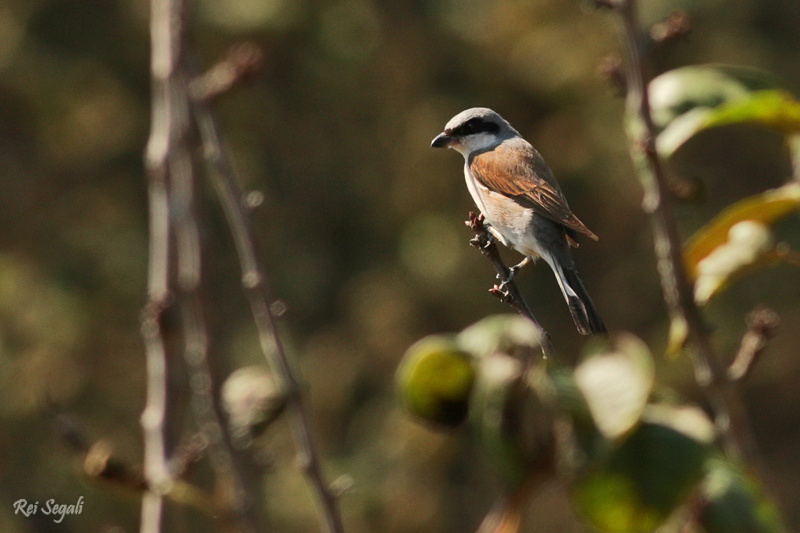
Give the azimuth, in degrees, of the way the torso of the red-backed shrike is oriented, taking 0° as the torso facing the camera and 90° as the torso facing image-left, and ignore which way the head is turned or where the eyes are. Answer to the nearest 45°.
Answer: approximately 90°

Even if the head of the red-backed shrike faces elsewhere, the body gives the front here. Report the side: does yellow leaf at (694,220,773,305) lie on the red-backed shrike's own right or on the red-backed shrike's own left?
on the red-backed shrike's own left

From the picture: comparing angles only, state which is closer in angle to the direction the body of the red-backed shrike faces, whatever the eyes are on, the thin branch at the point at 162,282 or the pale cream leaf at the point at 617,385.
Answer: the thin branch

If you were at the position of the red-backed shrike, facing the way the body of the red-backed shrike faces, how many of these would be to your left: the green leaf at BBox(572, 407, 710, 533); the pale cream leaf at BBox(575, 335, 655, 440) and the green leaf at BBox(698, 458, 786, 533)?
3

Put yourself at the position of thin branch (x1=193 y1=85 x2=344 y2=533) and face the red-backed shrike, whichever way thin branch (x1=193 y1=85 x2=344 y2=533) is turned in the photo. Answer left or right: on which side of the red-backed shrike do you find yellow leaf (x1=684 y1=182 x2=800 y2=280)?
right

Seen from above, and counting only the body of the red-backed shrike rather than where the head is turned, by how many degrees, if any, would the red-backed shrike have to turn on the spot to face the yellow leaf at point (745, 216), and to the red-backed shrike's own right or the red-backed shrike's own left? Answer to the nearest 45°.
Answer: approximately 135° to the red-backed shrike's own left

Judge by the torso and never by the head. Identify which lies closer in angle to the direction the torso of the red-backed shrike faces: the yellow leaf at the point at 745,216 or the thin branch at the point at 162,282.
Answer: the thin branch

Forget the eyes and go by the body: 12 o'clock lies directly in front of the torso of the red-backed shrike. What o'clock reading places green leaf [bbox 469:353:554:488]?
The green leaf is roughly at 9 o'clock from the red-backed shrike.

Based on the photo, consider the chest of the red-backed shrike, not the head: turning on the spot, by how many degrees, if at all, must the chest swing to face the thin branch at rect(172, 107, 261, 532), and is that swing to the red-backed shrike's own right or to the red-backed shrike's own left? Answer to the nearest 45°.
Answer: approximately 45° to the red-backed shrike's own left

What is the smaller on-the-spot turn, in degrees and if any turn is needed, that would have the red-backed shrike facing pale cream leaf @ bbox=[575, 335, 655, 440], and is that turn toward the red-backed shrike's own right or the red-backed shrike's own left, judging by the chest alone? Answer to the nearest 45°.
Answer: approximately 90° to the red-backed shrike's own left

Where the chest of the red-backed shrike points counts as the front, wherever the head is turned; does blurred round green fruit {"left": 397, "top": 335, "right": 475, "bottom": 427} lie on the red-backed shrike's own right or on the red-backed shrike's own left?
on the red-backed shrike's own left

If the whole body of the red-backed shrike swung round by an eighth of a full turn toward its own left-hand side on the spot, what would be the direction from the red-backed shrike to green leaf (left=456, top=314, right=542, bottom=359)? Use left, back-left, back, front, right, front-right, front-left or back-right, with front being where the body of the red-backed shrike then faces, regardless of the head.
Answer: front-left

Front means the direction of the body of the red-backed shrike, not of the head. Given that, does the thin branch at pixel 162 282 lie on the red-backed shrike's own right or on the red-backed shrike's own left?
on the red-backed shrike's own left

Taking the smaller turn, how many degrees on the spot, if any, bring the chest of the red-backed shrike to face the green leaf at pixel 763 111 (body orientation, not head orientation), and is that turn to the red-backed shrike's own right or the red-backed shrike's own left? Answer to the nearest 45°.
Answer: approximately 135° to the red-backed shrike's own left

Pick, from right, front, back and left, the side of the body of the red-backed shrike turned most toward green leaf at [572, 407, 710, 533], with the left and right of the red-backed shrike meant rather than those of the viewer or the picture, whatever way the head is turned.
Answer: left
